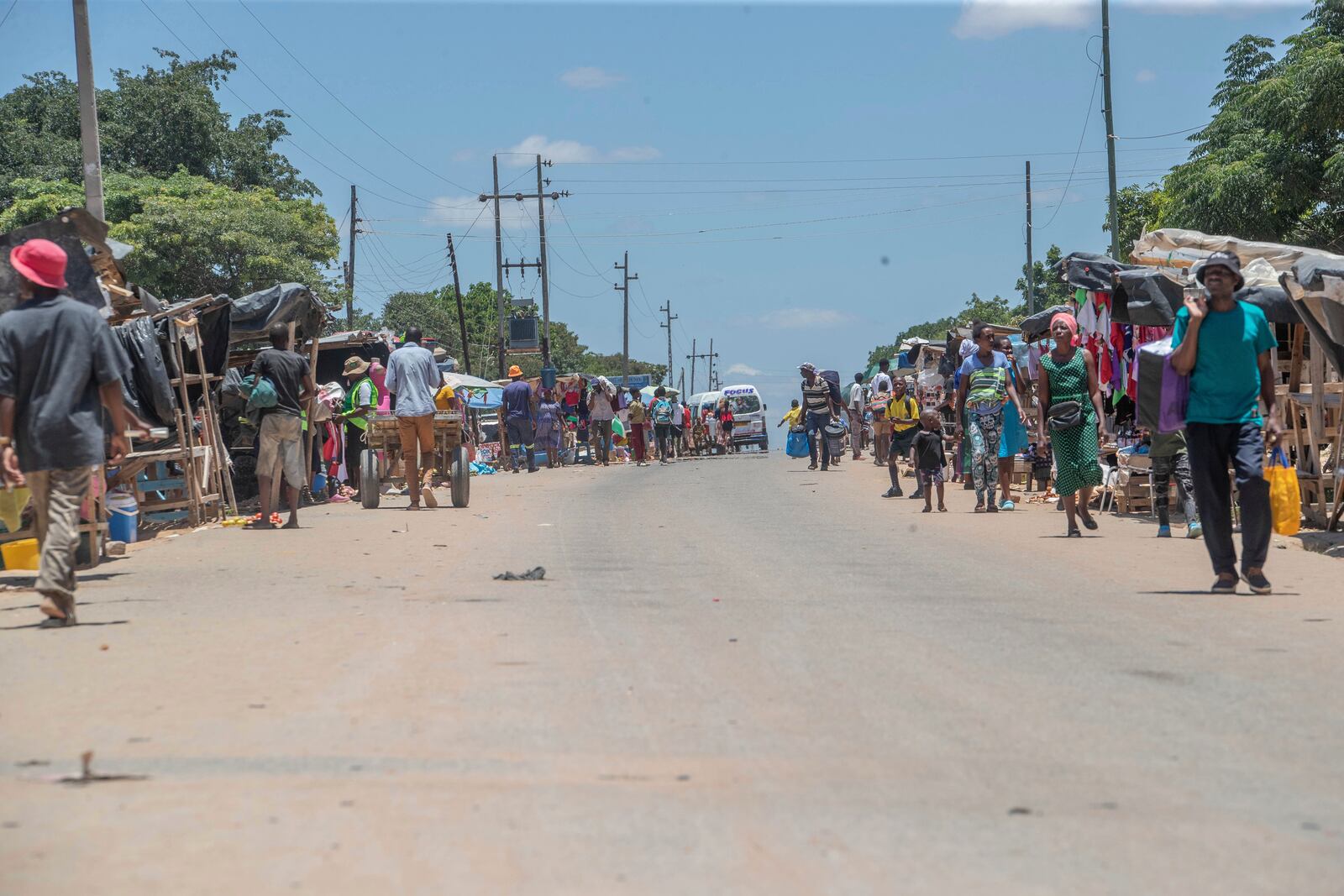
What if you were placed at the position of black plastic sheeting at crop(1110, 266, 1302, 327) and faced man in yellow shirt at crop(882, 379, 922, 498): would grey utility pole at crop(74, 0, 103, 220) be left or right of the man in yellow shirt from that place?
left

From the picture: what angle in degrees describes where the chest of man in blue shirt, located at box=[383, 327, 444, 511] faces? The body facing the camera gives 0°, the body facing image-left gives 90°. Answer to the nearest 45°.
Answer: approximately 180°

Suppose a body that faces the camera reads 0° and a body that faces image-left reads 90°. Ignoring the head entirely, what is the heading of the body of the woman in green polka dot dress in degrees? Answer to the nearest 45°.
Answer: approximately 0°

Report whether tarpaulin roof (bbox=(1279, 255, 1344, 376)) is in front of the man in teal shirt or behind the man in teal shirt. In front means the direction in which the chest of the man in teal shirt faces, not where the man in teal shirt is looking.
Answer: behind

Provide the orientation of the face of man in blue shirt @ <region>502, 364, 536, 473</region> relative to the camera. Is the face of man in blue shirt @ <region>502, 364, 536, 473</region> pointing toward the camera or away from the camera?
away from the camera

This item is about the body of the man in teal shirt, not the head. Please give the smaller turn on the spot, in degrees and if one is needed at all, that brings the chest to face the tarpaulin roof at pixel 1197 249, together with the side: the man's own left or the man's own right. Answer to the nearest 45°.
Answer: approximately 180°

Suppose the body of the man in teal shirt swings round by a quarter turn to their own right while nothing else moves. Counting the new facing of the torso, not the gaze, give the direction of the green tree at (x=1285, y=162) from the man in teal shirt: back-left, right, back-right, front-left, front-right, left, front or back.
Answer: right

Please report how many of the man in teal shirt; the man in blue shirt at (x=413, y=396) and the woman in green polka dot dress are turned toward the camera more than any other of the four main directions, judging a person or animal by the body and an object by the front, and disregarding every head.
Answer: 2

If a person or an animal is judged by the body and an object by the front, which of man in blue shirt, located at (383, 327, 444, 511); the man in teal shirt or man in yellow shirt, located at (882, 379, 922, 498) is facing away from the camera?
the man in blue shirt

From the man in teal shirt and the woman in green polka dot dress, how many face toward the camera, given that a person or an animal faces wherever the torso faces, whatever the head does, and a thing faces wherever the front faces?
2

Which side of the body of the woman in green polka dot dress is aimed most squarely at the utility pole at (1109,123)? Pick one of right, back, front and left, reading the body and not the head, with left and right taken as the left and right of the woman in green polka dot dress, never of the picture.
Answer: back

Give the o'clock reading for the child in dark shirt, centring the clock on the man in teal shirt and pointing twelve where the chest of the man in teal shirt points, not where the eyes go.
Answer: The child in dark shirt is roughly at 5 o'clock from the man in teal shirt.
